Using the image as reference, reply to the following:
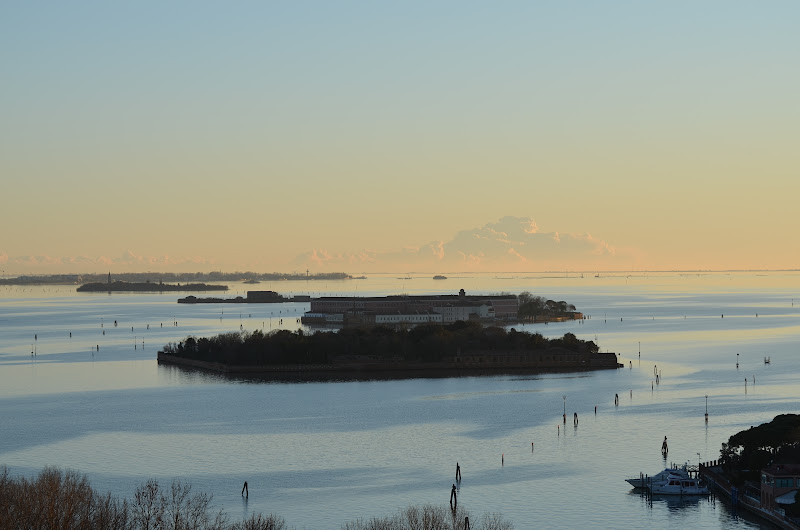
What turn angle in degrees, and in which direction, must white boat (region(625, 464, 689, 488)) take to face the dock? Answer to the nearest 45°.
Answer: approximately 180°

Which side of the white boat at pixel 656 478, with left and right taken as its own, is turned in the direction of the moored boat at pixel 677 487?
left

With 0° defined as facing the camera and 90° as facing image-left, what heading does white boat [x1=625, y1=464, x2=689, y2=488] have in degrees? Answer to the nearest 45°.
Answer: approximately 90°

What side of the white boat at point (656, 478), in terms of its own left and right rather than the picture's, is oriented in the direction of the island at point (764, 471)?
back
